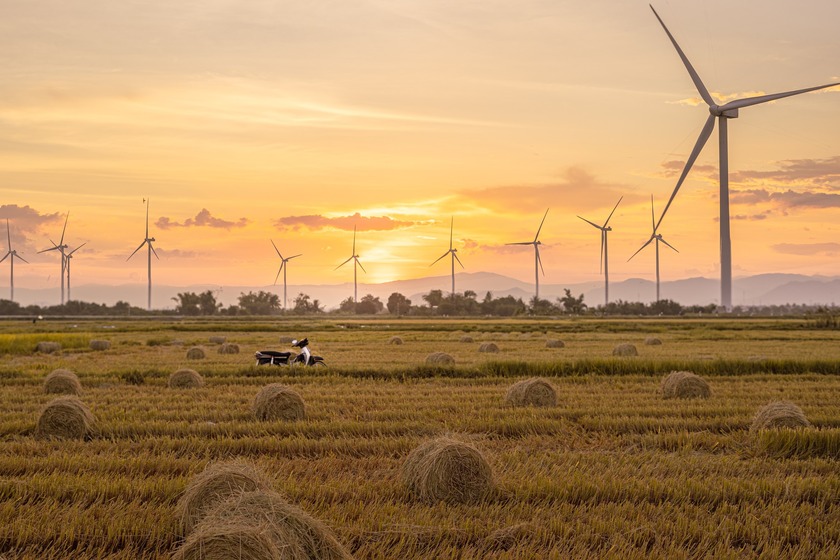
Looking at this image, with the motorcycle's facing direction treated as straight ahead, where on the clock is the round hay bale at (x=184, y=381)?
The round hay bale is roughly at 4 o'clock from the motorcycle.

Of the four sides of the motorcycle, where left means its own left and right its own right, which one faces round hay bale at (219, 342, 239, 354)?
left

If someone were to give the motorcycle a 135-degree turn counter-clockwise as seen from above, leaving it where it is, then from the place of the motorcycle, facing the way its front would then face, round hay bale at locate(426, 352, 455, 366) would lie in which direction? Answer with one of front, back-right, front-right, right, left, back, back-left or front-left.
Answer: back-right

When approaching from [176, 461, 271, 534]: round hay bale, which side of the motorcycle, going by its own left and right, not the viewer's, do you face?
right

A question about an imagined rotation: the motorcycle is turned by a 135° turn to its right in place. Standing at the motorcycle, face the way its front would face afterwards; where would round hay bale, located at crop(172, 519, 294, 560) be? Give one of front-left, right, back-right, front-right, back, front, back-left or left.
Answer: front-left

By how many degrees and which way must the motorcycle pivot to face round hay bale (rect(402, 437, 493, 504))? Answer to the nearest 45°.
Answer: approximately 90° to its right

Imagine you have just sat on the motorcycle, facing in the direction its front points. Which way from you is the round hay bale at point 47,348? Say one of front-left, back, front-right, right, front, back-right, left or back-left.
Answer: back-left

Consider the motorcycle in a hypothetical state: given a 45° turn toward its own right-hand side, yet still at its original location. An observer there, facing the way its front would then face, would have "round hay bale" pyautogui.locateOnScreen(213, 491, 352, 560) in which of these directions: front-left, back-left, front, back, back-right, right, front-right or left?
front-right

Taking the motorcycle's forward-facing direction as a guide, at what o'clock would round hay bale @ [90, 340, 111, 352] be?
The round hay bale is roughly at 8 o'clock from the motorcycle.

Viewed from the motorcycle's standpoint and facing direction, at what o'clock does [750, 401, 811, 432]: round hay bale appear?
The round hay bale is roughly at 2 o'clock from the motorcycle.

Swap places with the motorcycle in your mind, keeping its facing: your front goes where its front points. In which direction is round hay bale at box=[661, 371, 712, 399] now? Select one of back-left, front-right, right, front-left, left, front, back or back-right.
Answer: front-right

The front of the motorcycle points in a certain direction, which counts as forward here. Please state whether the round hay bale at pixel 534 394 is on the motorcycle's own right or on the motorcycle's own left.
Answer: on the motorcycle's own right

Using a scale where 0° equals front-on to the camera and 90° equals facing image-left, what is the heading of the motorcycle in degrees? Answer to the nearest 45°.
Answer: approximately 270°

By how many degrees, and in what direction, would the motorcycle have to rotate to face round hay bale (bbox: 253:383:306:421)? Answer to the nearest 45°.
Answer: approximately 90° to its right
